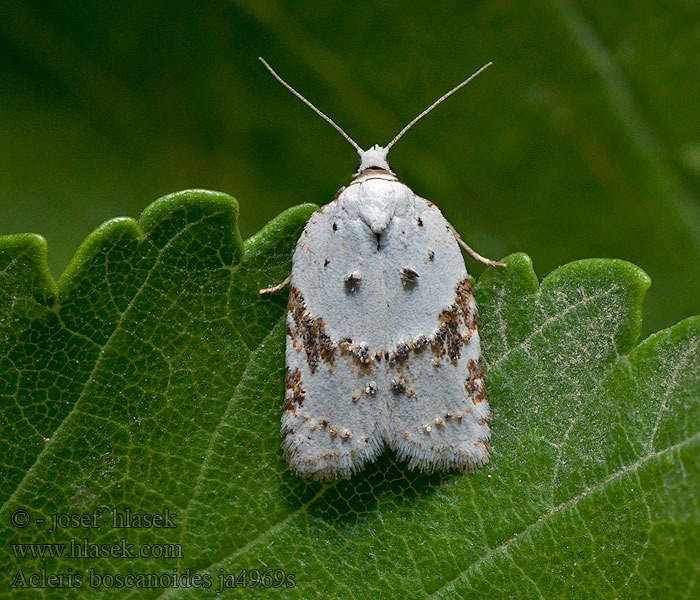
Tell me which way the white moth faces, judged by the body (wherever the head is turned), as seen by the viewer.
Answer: away from the camera
